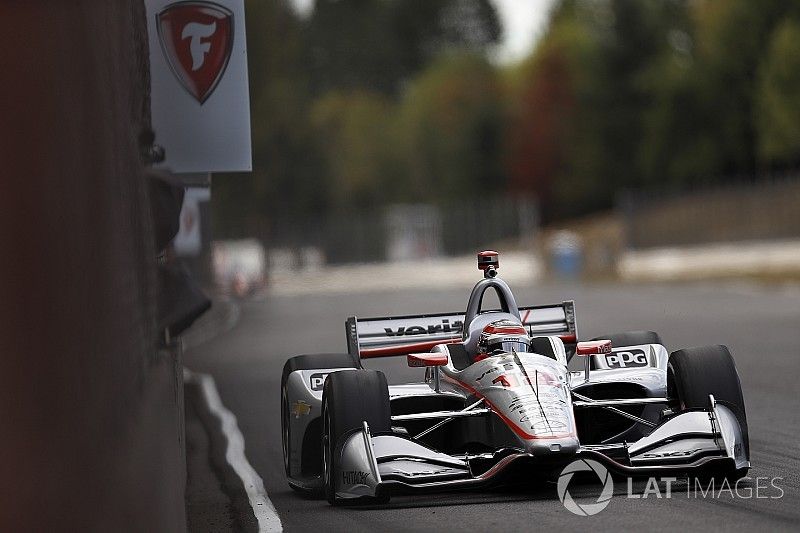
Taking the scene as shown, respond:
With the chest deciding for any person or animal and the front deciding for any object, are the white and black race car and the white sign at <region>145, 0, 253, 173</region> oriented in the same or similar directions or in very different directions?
same or similar directions

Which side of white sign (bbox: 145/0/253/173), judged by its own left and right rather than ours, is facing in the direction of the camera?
front

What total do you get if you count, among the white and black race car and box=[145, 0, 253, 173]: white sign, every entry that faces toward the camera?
2

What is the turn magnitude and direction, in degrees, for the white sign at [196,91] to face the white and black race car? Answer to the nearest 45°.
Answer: approximately 45° to its left

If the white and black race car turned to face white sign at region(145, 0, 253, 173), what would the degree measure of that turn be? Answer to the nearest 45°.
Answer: approximately 135° to its right
